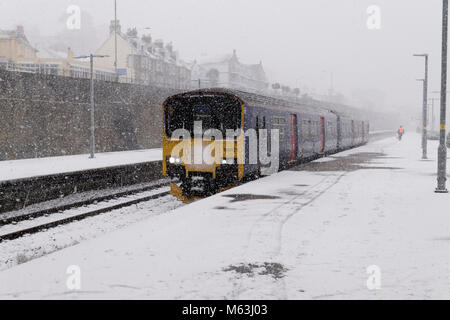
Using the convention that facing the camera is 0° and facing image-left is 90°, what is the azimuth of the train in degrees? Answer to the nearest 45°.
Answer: approximately 45°

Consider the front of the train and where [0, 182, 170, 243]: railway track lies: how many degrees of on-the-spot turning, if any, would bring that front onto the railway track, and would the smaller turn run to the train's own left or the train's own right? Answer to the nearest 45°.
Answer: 0° — it already faces it
